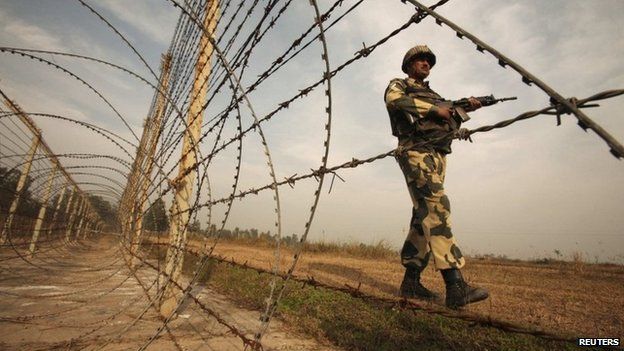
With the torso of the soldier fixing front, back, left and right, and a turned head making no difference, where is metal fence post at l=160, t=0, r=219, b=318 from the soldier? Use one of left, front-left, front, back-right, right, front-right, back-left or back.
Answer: back-right

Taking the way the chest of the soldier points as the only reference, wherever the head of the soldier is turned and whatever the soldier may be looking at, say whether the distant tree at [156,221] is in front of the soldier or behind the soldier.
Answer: behind
